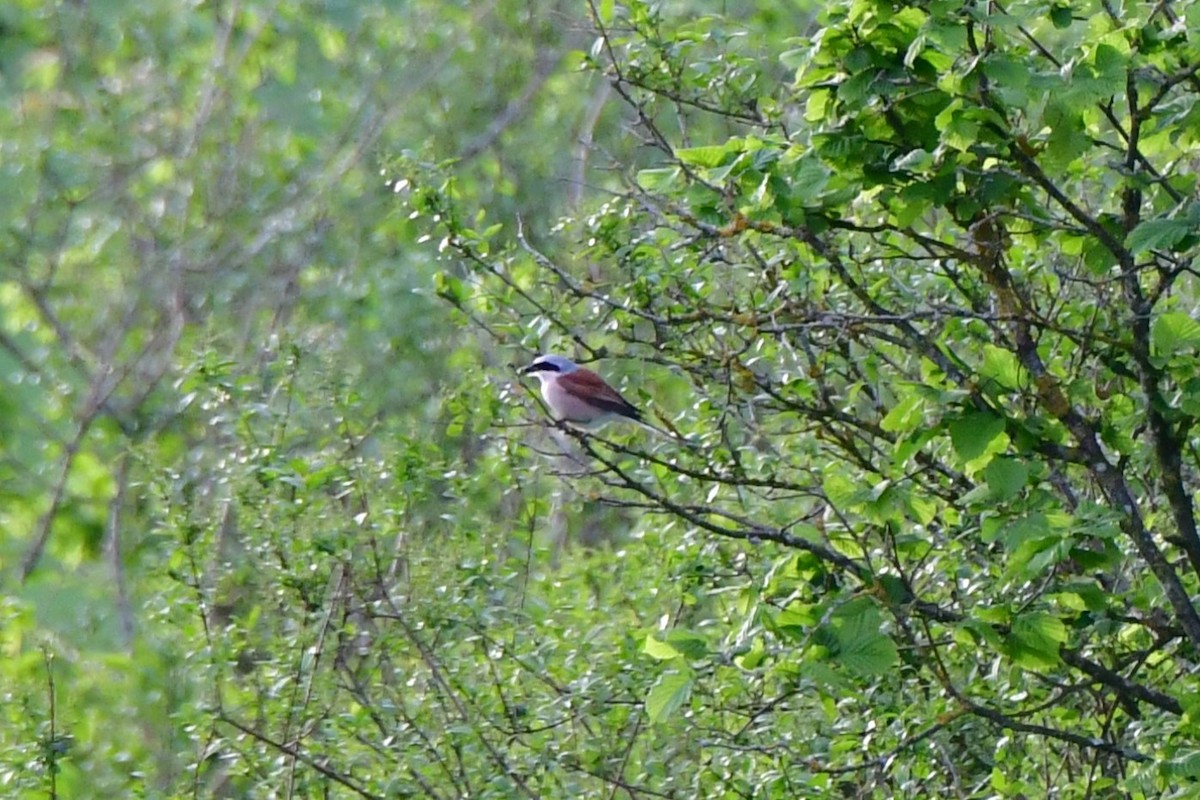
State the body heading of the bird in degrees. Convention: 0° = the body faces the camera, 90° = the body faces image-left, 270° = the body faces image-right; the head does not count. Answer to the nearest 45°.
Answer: approximately 90°
